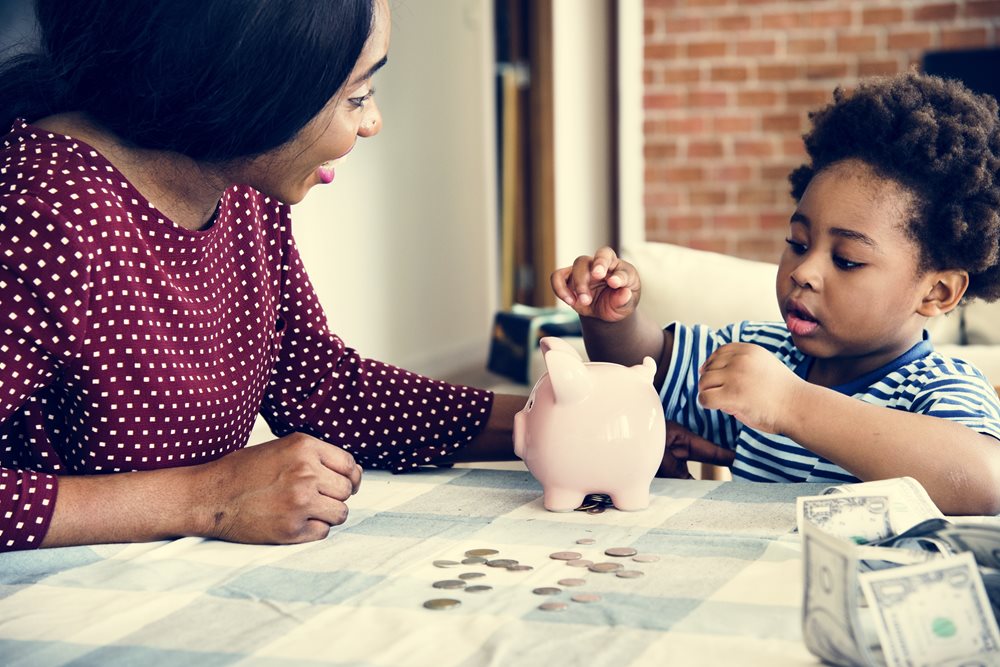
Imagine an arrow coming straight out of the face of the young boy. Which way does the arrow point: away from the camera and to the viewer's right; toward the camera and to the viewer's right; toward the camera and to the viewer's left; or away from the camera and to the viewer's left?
toward the camera and to the viewer's left

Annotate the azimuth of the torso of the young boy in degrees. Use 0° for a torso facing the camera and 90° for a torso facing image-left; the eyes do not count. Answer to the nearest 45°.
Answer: approximately 45°

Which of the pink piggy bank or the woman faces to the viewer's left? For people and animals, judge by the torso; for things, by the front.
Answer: the pink piggy bank

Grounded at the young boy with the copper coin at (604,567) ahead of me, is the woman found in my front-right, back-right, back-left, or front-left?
front-right

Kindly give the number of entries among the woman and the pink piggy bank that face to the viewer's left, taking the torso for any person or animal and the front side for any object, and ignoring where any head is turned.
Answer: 1

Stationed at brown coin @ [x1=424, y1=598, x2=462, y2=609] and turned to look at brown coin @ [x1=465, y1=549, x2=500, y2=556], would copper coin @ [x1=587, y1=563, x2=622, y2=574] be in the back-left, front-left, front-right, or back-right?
front-right

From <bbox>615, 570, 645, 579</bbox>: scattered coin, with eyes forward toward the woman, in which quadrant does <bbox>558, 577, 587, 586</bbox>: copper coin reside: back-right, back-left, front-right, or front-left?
front-left

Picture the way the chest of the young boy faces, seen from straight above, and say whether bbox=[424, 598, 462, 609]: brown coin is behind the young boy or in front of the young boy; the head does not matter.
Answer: in front

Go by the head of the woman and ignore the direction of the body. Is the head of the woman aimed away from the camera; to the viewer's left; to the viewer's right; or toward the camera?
to the viewer's right

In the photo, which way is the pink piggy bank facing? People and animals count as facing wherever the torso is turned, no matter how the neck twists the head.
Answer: to the viewer's left

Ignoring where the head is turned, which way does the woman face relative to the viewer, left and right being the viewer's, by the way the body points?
facing the viewer and to the right of the viewer
